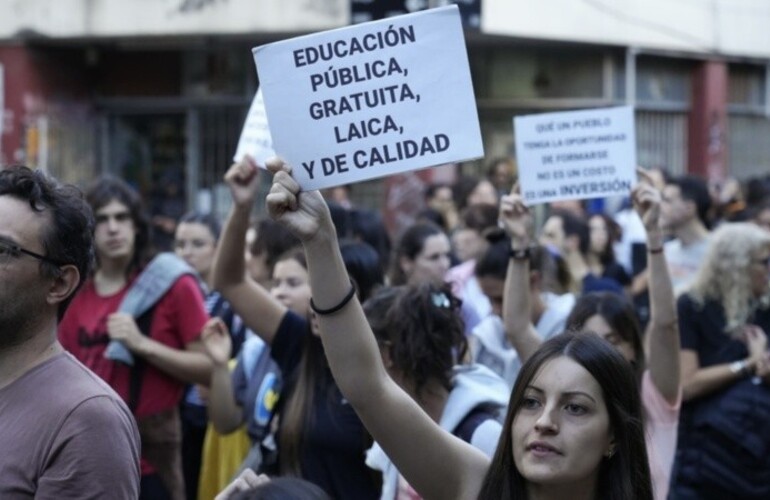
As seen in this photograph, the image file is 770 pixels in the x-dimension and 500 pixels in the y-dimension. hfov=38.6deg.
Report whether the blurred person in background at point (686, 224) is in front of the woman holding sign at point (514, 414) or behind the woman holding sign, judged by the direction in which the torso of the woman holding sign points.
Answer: behind

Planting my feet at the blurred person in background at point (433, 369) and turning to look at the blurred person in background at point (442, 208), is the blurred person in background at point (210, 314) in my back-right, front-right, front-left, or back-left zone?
front-left

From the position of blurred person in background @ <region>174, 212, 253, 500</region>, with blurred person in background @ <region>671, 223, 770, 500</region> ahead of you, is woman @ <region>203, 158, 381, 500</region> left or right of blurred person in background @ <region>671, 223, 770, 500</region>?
right

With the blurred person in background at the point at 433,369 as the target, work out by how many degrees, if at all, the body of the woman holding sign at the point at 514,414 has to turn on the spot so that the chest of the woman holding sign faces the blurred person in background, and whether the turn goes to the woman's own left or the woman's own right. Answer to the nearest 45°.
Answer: approximately 135° to the woman's own right

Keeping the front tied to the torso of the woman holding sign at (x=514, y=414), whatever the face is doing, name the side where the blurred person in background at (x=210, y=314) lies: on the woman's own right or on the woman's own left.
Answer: on the woman's own right

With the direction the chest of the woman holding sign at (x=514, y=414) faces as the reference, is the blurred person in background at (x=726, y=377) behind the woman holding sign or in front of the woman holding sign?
behind

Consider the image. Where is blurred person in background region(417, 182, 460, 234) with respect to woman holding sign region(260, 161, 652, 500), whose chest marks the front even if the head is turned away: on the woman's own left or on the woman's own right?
on the woman's own right

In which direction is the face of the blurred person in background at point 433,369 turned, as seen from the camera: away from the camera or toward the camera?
away from the camera

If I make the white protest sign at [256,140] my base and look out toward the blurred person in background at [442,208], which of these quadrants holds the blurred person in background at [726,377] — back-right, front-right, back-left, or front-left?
front-right
